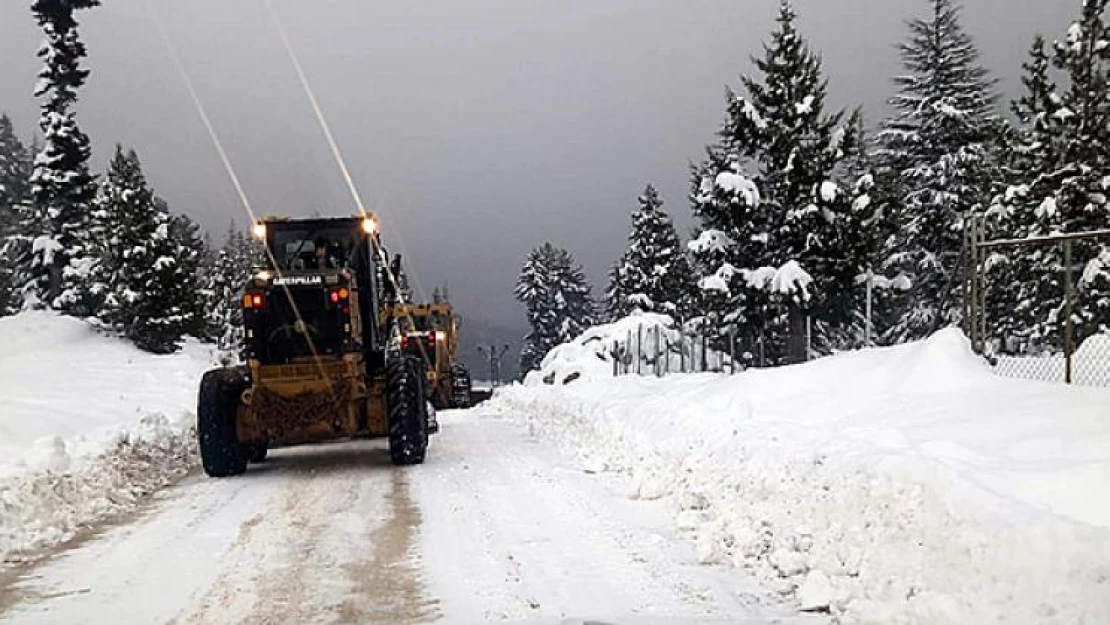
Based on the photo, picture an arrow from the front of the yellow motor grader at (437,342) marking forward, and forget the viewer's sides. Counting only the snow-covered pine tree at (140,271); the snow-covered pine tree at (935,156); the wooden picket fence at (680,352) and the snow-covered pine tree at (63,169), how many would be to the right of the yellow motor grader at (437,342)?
2

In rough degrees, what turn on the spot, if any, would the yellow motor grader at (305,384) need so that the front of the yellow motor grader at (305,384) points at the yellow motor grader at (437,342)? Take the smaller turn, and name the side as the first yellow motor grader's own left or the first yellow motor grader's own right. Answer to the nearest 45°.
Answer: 0° — it already faces it

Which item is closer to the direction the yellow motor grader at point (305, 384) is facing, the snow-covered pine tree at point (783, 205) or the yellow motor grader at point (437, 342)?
the yellow motor grader

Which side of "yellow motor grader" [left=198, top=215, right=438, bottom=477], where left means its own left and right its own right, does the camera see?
back

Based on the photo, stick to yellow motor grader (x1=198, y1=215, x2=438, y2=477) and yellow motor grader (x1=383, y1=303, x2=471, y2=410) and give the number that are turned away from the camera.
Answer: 2

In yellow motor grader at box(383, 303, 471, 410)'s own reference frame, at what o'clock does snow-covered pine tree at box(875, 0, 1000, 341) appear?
The snow-covered pine tree is roughly at 3 o'clock from the yellow motor grader.

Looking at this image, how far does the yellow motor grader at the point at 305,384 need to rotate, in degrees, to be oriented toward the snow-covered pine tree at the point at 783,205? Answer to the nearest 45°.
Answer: approximately 45° to its right

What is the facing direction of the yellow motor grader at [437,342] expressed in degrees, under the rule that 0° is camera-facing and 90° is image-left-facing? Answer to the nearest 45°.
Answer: approximately 180°
